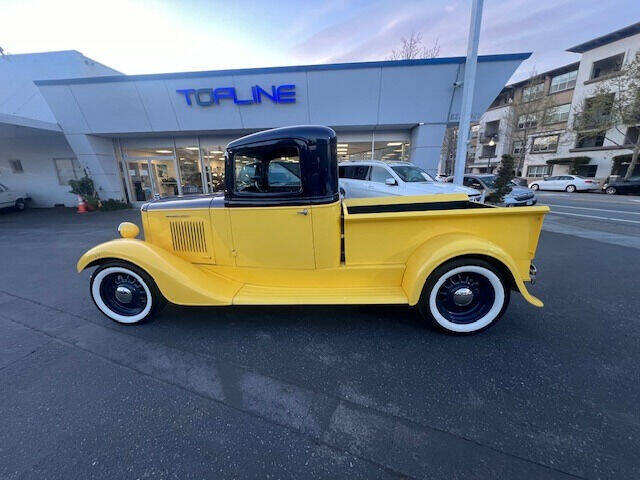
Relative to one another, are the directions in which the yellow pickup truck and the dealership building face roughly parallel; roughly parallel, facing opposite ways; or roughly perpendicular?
roughly perpendicular

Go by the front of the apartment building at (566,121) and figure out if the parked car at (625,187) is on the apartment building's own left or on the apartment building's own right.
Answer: on the apartment building's own left

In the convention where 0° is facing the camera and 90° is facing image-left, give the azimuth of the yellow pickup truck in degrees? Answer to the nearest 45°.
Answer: approximately 90°

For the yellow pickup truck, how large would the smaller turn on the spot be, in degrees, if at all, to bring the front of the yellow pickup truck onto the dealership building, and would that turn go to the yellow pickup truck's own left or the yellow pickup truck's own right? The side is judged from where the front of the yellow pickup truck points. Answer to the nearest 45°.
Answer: approximately 45° to the yellow pickup truck's own right

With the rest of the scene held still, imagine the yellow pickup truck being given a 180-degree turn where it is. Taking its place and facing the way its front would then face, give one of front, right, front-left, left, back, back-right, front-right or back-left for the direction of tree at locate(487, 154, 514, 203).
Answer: front-left

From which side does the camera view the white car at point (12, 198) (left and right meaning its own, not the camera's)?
right

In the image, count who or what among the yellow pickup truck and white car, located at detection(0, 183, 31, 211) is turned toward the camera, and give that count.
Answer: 0

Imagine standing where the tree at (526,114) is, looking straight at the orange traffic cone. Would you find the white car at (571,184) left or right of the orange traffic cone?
left

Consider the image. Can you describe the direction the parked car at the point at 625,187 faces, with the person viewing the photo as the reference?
facing to the left of the viewer

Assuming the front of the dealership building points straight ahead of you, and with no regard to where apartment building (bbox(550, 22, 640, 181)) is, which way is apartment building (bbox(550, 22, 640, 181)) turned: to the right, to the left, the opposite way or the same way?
to the right
